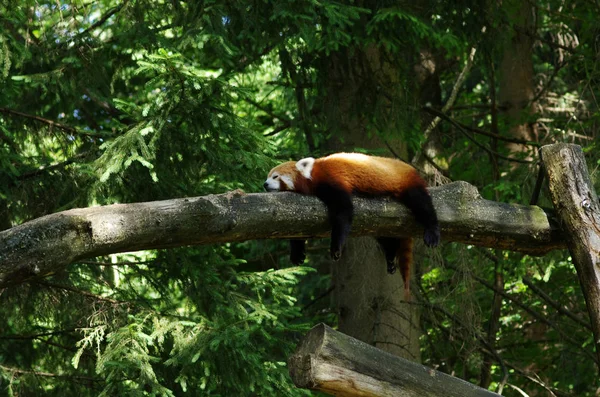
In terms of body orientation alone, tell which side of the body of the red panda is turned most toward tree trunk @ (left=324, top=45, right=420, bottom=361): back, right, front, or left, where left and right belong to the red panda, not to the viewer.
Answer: right

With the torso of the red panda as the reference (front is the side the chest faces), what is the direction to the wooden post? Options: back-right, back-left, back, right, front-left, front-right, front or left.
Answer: back

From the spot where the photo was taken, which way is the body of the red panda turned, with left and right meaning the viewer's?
facing to the left of the viewer
